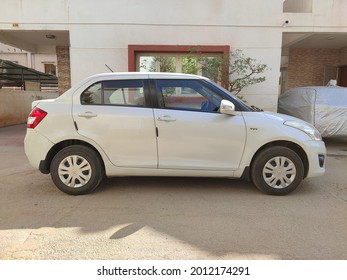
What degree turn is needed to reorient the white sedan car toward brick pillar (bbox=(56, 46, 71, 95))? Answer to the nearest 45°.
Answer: approximately 135° to its left

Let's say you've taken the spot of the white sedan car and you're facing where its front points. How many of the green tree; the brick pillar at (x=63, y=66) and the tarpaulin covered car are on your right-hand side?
0

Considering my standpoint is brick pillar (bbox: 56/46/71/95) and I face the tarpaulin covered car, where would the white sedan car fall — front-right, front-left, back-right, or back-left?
front-right

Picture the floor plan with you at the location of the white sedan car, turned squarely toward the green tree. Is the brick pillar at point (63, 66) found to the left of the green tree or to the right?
left

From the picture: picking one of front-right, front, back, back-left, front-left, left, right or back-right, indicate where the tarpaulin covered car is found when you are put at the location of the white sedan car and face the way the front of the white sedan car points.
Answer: front-left

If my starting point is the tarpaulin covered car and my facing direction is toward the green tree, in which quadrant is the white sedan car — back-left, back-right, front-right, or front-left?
front-left

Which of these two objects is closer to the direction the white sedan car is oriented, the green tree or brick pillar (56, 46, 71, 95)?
the green tree

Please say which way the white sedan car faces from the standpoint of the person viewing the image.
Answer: facing to the right of the viewer

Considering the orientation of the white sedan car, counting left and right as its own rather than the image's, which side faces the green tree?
left
